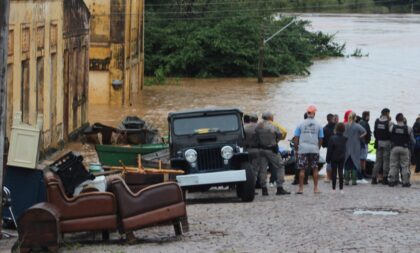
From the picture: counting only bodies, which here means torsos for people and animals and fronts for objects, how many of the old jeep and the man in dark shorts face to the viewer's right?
0

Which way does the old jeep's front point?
toward the camera

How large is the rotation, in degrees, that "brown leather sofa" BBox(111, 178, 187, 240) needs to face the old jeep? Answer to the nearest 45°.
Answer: approximately 90° to its left

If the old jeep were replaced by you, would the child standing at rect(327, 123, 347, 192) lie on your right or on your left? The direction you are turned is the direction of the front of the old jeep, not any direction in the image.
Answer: on your left

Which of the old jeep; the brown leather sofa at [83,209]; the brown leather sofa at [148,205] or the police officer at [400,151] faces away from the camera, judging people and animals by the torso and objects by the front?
the police officer

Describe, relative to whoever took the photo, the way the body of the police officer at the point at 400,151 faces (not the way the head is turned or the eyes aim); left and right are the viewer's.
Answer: facing away from the viewer
